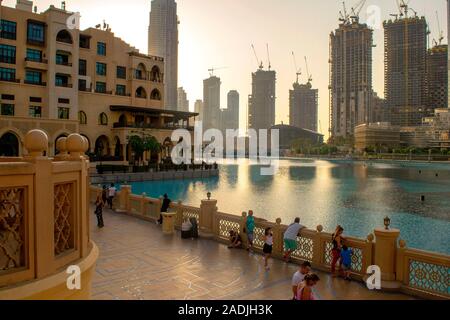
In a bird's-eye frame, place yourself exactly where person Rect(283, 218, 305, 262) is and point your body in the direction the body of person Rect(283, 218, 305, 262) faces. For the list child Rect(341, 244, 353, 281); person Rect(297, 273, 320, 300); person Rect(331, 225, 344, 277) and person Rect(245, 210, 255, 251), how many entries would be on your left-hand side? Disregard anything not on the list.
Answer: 1

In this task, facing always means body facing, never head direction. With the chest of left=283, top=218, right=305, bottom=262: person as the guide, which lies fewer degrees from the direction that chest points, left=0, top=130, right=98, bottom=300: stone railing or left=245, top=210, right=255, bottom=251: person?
the person

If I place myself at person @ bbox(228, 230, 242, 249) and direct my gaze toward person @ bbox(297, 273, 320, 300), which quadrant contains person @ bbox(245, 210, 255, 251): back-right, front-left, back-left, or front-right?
front-left
